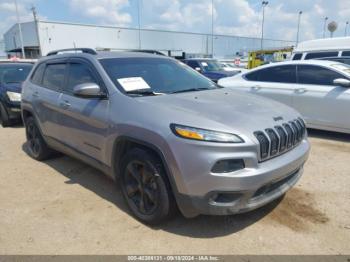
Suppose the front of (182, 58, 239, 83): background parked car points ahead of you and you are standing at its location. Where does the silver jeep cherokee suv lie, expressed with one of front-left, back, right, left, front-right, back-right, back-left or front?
front-right

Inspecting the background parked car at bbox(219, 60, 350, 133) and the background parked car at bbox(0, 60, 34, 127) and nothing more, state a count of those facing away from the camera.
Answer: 0

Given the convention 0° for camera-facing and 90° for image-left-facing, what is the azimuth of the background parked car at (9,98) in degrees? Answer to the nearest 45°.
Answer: approximately 315°

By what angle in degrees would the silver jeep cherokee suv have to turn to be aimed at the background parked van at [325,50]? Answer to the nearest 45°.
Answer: approximately 90° to its left

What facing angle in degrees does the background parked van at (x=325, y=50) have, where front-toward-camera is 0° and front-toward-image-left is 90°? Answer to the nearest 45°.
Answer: approximately 270°

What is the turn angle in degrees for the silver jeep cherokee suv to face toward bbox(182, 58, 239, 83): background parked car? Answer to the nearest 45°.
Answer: approximately 135° to its left

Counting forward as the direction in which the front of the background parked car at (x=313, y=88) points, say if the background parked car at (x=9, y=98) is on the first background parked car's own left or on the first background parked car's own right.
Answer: on the first background parked car's own right

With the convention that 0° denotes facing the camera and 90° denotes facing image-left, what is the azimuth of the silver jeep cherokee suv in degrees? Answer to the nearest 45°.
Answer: approximately 315°

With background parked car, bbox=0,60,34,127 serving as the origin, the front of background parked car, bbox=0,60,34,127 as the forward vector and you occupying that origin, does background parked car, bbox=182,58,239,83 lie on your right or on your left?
on your left
